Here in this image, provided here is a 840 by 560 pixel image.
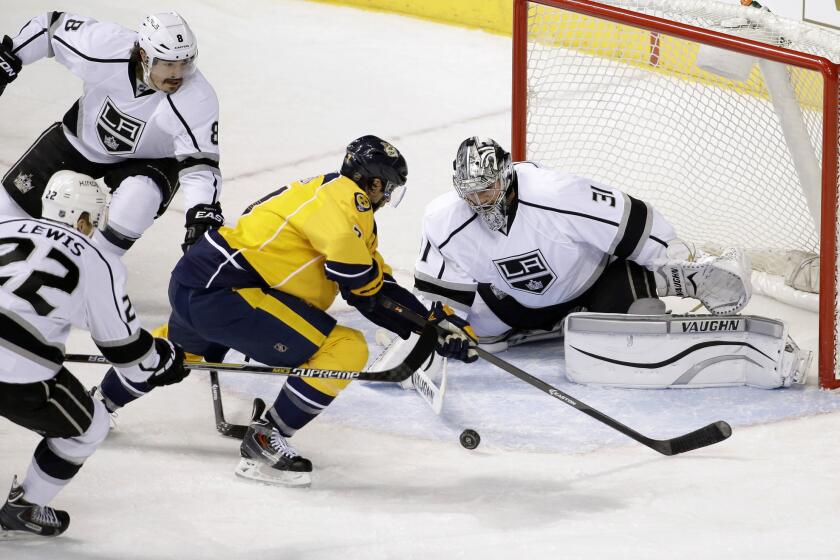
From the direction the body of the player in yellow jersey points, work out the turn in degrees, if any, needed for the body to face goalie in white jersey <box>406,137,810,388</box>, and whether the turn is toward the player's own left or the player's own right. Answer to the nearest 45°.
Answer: approximately 45° to the player's own left

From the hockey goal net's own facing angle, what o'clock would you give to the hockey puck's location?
The hockey puck is roughly at 11 o'clock from the hockey goal net.

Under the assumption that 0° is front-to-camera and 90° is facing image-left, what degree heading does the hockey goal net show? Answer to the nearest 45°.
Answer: approximately 45°

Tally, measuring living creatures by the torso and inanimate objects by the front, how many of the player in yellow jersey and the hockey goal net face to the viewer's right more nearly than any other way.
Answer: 1

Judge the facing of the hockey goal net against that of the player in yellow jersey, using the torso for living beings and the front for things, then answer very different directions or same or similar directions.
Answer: very different directions

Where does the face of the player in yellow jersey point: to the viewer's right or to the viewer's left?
to the viewer's right

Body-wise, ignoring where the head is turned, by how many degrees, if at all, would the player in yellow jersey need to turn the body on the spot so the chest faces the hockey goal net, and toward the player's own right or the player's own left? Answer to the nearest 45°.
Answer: approximately 45° to the player's own left

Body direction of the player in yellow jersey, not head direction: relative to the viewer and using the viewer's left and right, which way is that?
facing to the right of the viewer

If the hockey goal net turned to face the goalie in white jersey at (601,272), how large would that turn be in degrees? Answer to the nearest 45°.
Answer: approximately 45° to its left

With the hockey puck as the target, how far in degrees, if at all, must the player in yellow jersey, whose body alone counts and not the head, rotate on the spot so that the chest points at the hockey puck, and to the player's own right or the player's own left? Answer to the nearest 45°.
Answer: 0° — they already face it
